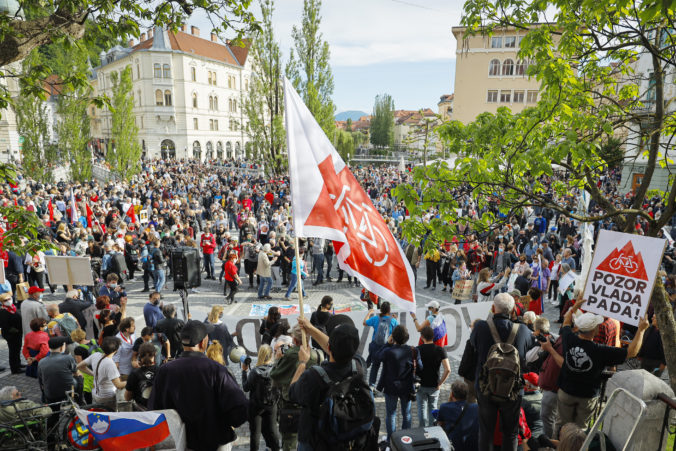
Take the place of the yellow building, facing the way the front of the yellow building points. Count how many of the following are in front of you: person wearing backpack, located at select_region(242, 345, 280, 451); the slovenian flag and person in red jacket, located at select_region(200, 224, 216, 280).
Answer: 3

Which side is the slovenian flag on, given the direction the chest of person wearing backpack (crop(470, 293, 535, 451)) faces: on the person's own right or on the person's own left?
on the person's own left

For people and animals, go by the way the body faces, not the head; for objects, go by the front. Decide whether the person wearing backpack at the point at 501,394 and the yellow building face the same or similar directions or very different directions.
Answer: very different directions

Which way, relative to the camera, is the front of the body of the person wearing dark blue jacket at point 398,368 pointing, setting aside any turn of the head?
away from the camera

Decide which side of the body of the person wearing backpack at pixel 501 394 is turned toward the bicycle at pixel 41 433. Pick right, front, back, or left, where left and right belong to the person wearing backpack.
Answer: left

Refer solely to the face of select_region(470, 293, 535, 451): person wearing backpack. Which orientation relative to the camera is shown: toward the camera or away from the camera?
away from the camera

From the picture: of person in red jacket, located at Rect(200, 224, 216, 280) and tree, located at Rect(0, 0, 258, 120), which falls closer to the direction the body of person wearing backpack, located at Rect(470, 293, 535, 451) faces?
the person in red jacket

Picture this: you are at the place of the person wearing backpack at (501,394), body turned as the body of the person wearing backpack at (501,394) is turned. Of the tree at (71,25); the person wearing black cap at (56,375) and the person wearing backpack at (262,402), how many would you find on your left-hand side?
3

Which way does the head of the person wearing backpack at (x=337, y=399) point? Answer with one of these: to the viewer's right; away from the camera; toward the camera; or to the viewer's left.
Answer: away from the camera

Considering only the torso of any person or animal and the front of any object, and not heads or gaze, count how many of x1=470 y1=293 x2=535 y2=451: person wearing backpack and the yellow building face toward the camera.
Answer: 1

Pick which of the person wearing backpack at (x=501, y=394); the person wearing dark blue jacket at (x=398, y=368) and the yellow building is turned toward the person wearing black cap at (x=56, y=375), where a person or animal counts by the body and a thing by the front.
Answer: the yellow building

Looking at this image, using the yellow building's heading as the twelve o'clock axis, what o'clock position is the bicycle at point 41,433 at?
The bicycle is roughly at 12 o'clock from the yellow building.

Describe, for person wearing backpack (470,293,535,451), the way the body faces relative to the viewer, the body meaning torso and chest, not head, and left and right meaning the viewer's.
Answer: facing away from the viewer

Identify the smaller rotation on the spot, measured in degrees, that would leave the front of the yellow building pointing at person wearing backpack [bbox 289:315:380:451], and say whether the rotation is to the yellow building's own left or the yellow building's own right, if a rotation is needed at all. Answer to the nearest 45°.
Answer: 0° — it already faces them

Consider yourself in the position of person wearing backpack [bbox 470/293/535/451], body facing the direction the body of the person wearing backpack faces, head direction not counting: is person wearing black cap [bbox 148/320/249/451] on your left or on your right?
on your left
